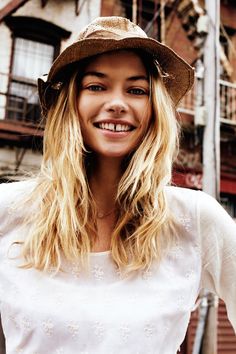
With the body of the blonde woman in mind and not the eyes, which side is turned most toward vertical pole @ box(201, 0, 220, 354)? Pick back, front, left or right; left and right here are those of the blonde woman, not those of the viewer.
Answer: back

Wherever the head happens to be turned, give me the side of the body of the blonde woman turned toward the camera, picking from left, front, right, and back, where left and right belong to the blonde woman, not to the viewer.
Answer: front
